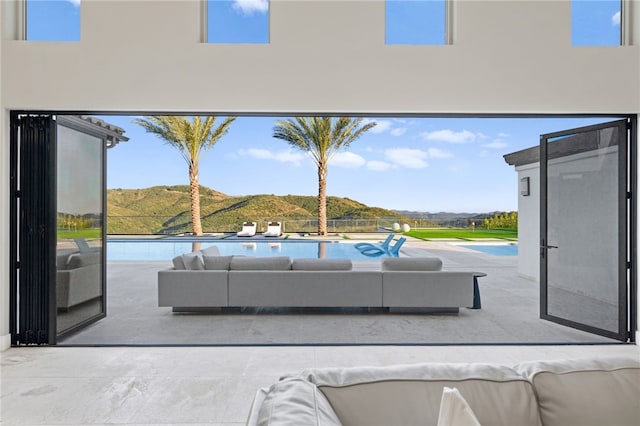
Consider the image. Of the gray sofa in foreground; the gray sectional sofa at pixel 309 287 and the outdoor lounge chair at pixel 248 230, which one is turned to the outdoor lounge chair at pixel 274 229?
the gray sectional sofa

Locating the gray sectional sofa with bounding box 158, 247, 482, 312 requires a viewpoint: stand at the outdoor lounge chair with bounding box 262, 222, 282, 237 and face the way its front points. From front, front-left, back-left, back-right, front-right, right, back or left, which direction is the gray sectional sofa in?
front-left

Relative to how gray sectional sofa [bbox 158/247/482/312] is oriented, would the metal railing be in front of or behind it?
in front

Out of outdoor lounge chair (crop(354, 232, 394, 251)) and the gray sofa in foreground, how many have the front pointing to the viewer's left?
1

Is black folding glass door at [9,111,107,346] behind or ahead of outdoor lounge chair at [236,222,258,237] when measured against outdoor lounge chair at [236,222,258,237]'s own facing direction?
ahead

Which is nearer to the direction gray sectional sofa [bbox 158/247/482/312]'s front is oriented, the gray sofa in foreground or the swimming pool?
the swimming pool

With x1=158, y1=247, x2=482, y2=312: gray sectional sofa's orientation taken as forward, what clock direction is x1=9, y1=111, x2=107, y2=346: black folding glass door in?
The black folding glass door is roughly at 8 o'clock from the gray sectional sofa.

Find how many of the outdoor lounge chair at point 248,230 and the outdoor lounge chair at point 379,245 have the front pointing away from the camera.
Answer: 0

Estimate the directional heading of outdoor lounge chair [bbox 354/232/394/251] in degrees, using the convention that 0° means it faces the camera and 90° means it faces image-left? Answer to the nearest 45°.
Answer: approximately 90°

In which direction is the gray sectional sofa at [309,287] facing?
away from the camera

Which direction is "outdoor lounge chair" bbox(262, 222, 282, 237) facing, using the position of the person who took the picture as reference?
facing the viewer and to the left of the viewer
